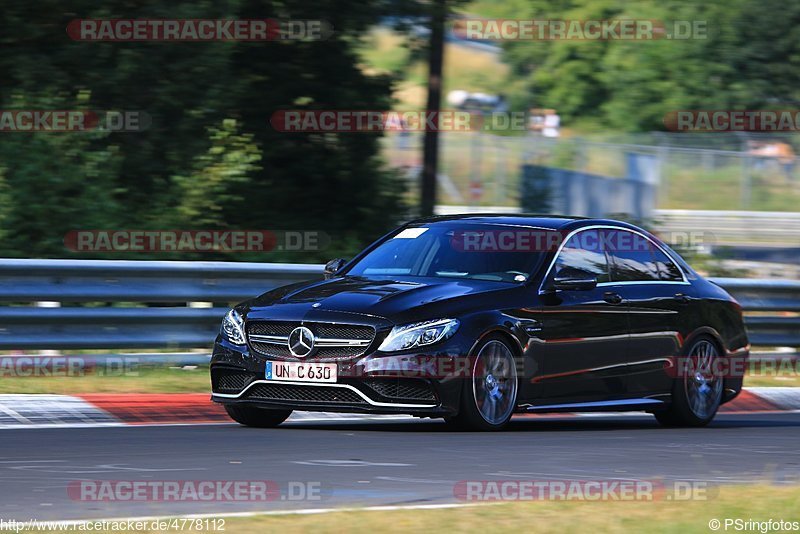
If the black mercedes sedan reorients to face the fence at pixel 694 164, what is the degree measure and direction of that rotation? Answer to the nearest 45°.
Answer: approximately 135° to its right

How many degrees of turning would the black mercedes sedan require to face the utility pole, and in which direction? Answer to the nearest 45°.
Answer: approximately 135° to its right

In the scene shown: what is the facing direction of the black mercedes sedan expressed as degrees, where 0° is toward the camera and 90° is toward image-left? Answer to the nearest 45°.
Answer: approximately 45°

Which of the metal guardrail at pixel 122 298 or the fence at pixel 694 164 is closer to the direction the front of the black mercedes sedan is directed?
the metal guardrail

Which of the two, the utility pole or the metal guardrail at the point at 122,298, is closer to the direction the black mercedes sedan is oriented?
the metal guardrail

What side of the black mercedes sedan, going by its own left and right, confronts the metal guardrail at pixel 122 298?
right
